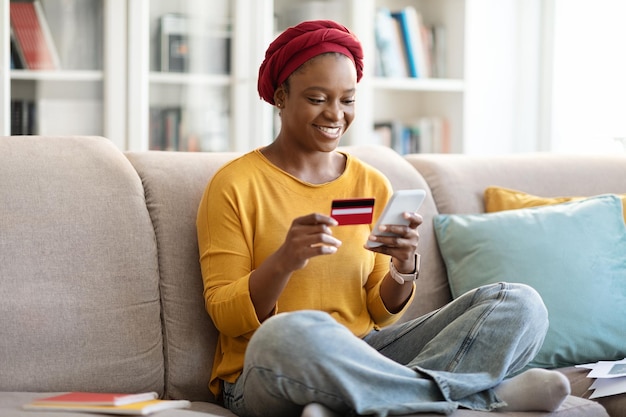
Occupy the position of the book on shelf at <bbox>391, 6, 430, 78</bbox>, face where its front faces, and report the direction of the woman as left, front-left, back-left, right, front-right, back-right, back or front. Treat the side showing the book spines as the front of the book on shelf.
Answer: front

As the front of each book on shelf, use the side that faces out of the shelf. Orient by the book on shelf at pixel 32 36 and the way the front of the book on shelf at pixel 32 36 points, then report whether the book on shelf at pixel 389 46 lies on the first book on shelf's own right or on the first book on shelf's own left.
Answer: on the first book on shelf's own left

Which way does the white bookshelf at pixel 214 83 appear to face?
toward the camera

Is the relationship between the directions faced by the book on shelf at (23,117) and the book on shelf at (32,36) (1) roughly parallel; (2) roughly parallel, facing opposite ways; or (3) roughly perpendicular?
roughly parallel

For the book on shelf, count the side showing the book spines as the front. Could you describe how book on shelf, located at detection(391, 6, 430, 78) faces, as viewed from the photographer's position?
facing the viewer

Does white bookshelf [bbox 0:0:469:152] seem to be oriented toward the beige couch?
yes

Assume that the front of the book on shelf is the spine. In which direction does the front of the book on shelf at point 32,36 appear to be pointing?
toward the camera

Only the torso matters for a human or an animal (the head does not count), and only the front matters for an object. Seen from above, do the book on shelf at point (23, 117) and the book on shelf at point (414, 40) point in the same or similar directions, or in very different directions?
same or similar directions

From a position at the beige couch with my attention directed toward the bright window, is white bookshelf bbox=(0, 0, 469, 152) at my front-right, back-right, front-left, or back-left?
front-left

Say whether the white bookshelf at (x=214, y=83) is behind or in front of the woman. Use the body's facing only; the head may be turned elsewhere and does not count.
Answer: behind

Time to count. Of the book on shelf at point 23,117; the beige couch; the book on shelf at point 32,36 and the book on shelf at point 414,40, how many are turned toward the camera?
4

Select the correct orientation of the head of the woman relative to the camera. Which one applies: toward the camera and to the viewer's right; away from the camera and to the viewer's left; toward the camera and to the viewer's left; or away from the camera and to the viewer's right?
toward the camera and to the viewer's right

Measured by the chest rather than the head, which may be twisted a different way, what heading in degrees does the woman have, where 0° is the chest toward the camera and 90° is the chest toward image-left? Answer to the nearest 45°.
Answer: approximately 315°

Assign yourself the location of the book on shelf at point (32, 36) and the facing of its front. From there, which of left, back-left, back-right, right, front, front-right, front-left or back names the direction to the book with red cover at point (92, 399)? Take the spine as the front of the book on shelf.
front
